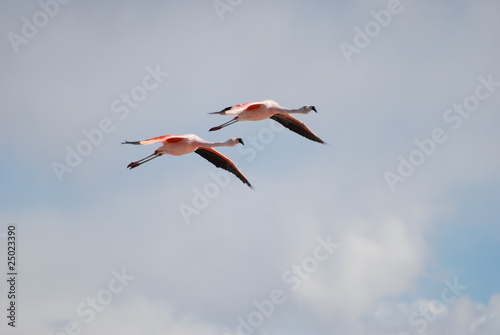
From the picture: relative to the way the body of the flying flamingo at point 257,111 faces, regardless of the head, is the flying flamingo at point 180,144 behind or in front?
behind

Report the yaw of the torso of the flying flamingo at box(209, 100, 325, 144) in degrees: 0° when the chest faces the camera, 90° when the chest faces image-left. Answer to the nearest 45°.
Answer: approximately 270°

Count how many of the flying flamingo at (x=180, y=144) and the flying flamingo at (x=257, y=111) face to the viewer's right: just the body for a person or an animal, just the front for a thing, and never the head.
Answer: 2

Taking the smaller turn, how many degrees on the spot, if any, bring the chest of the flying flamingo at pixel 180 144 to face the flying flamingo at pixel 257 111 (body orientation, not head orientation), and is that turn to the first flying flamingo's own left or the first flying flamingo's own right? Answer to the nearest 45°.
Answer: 0° — it already faces it

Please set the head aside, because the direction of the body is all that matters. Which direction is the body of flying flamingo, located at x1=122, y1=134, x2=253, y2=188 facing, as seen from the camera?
to the viewer's right
